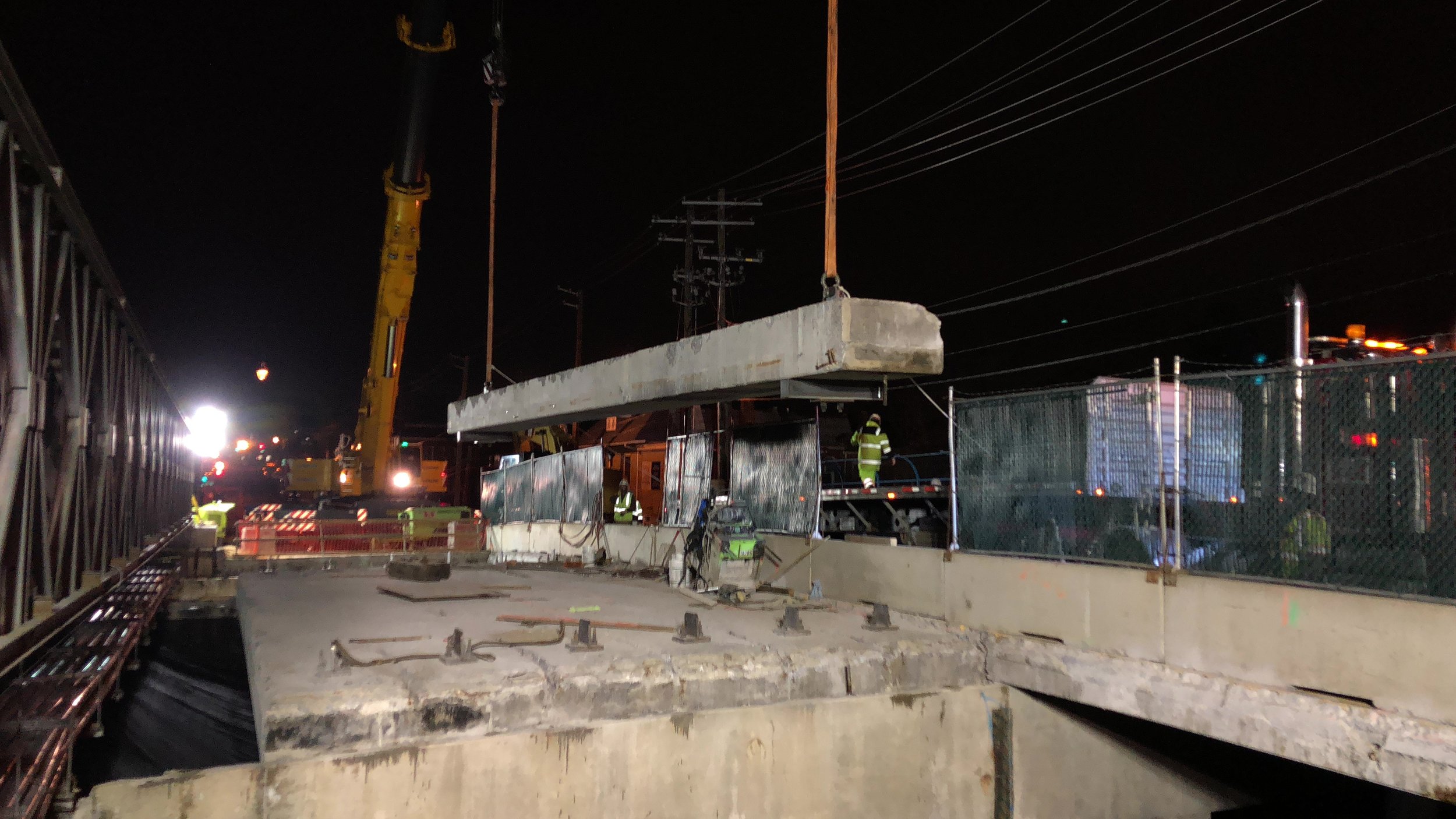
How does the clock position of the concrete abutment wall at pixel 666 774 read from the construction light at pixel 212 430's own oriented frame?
The concrete abutment wall is roughly at 12 o'clock from the construction light.

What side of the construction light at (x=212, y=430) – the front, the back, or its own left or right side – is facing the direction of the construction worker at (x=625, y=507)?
front

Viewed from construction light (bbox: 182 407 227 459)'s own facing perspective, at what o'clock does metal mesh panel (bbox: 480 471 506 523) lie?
The metal mesh panel is roughly at 11 o'clock from the construction light.

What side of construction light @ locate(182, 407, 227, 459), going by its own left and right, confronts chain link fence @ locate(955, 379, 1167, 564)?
front

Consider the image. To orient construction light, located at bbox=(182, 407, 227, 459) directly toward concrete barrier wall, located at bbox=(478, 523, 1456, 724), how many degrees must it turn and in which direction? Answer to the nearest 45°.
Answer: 0° — it already faces it

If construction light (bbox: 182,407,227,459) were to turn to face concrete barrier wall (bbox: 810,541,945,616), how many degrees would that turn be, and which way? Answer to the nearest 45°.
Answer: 0° — it already faces it

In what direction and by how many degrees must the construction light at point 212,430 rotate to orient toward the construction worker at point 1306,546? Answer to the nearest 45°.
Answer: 0° — it already faces them

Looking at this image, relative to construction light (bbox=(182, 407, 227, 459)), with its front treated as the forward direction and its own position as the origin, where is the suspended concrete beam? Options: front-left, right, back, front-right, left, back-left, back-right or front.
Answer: front

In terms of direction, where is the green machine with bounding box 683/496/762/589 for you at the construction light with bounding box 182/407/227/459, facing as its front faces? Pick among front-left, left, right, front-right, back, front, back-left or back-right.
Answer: front

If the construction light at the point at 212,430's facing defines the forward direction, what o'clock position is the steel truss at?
The steel truss is roughly at 12 o'clock from the construction light.

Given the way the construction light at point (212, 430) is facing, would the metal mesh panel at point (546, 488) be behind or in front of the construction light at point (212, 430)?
in front

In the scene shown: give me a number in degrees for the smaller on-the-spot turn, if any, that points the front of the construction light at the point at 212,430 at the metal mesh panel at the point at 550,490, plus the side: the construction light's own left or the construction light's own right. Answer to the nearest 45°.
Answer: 0° — it already faces it

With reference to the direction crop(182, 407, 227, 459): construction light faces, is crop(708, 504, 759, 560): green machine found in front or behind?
in front

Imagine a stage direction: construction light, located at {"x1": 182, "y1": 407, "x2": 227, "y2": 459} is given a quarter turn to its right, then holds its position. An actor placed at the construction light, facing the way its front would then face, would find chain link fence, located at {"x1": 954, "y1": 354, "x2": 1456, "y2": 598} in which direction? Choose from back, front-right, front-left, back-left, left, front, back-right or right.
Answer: left

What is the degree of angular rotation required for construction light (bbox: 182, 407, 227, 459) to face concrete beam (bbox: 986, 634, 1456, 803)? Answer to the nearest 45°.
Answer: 0° — it already faces it

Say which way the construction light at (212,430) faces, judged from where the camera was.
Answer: facing the viewer

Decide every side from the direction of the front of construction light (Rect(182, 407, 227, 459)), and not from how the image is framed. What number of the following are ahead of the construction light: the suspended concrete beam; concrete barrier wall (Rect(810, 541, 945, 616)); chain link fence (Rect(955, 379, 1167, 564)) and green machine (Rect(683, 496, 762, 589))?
4
